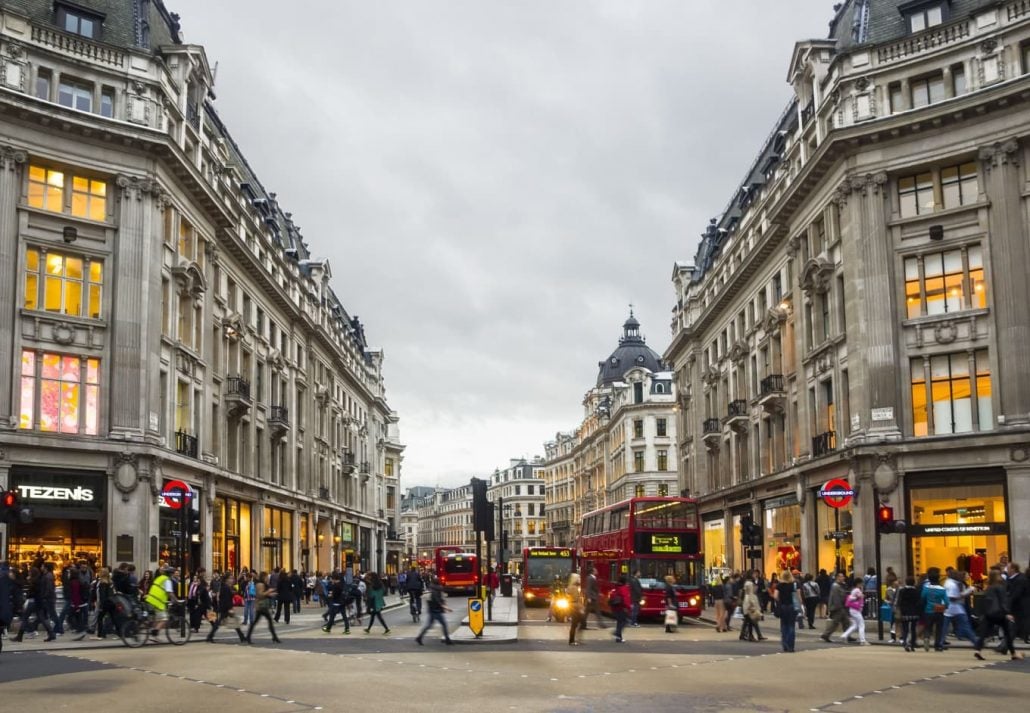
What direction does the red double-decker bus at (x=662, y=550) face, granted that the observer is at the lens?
facing the viewer and to the right of the viewer

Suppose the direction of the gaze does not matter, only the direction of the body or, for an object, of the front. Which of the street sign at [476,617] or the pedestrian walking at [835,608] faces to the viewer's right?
the pedestrian walking

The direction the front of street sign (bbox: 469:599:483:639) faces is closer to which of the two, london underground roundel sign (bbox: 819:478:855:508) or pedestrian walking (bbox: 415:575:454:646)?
the pedestrian walking

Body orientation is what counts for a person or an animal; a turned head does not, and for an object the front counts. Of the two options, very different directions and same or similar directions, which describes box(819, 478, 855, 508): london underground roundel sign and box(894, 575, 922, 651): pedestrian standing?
very different directions

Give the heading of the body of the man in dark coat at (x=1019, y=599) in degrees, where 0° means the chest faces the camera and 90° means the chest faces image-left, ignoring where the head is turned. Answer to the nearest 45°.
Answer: approximately 90°

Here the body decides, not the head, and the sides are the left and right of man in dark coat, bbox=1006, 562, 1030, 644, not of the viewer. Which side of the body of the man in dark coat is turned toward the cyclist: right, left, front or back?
front

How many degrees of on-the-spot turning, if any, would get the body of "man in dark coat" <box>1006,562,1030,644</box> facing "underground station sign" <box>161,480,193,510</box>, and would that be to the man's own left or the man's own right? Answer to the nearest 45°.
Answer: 0° — they already face it

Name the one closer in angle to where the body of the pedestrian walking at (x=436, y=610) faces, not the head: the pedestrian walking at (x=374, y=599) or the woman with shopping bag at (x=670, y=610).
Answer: the woman with shopping bag

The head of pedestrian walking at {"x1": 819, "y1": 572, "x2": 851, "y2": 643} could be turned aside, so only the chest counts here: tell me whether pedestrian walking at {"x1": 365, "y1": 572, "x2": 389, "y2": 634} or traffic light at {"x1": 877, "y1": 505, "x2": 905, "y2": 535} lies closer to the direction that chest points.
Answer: the traffic light
